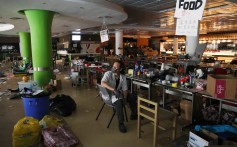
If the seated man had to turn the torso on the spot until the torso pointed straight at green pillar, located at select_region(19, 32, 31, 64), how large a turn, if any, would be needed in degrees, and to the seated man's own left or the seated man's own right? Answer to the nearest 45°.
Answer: approximately 180°

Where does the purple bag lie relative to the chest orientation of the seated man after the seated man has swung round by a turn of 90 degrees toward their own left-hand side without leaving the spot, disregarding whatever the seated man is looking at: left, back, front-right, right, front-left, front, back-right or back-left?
back

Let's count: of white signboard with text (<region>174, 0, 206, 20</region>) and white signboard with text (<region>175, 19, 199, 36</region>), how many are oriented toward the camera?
2

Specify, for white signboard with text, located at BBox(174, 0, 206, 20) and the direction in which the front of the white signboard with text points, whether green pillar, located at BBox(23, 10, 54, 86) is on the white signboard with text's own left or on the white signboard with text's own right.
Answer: on the white signboard with text's own right

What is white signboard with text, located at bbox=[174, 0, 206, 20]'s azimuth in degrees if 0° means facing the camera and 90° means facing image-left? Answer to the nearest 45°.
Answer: approximately 0°
